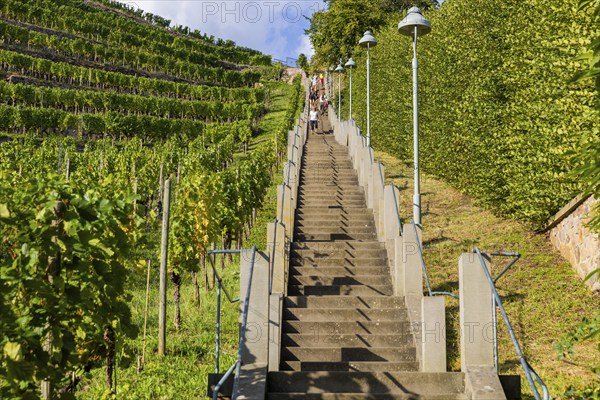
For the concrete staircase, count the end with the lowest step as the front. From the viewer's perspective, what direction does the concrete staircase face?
toward the camera

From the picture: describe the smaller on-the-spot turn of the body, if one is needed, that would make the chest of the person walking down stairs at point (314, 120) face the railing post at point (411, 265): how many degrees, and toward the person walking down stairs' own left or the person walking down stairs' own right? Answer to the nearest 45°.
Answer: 0° — they already face it

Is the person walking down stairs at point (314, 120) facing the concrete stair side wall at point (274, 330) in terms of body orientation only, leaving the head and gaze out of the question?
yes

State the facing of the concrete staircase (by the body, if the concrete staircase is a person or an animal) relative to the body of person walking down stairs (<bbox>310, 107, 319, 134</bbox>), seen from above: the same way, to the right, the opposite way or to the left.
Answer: the same way

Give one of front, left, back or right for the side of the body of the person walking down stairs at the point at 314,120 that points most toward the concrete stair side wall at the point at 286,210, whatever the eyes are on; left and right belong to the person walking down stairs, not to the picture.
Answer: front

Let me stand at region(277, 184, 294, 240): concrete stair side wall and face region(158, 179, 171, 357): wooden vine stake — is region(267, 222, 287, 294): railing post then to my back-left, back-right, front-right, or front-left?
front-left

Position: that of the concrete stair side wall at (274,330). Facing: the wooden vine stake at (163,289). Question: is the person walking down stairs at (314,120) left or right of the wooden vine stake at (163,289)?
right

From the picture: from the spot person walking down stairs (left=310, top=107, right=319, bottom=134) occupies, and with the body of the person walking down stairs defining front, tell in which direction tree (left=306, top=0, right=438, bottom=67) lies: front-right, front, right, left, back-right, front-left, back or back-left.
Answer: back

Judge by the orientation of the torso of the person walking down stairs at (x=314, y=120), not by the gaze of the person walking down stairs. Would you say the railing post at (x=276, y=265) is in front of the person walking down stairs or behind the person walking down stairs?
in front

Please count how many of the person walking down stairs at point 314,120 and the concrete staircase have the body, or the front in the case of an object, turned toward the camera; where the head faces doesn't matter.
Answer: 2

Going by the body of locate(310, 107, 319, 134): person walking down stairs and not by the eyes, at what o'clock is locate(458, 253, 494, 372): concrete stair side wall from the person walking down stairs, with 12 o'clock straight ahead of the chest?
The concrete stair side wall is roughly at 12 o'clock from the person walking down stairs.
